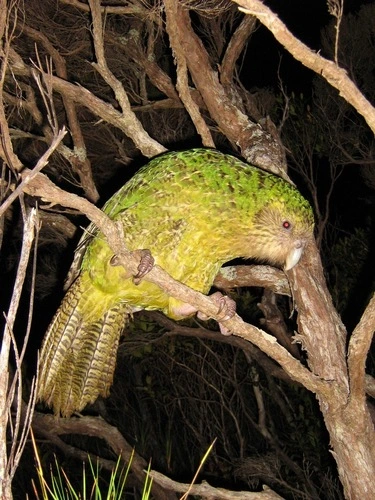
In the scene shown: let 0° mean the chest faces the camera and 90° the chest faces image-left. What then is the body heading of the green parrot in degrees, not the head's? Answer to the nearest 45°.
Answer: approximately 270°

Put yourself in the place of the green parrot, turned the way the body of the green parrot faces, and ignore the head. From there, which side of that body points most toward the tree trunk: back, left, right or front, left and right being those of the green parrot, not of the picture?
front
